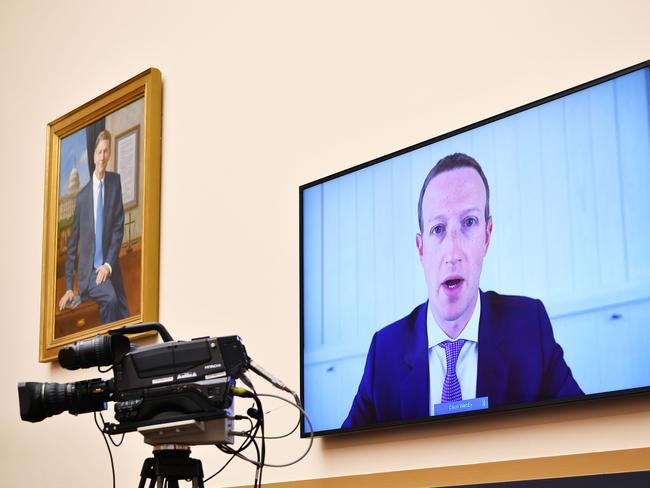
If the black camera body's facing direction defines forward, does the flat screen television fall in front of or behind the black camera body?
behind

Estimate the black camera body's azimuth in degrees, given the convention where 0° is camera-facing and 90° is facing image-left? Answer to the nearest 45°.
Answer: approximately 90°

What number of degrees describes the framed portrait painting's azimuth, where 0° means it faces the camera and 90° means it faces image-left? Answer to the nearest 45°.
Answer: approximately 45°

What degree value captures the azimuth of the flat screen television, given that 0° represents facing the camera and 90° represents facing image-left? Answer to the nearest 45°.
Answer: approximately 45°

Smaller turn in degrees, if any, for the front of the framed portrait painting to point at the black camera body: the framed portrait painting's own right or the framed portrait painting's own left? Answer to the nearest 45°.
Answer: approximately 45° to the framed portrait painting's own left

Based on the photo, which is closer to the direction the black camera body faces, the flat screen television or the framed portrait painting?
the framed portrait painting

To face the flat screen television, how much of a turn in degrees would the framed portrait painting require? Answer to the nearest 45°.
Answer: approximately 90° to its left
